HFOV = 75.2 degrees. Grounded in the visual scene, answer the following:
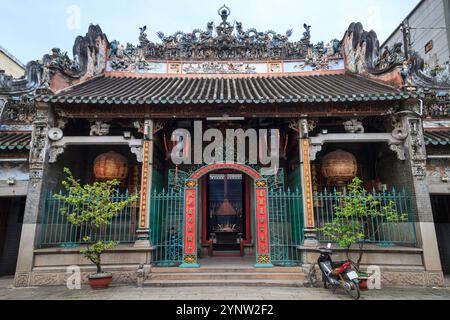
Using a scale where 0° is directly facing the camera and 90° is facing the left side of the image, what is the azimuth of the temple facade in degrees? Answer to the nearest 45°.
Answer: approximately 0°

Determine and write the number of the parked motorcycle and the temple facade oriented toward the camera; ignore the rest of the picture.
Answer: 1
